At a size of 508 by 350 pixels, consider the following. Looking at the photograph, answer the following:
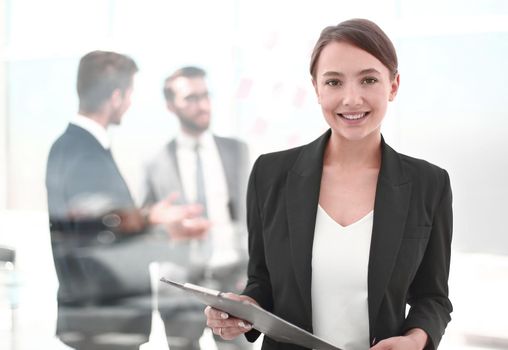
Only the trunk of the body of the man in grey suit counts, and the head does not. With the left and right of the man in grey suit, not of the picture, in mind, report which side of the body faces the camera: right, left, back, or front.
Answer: front

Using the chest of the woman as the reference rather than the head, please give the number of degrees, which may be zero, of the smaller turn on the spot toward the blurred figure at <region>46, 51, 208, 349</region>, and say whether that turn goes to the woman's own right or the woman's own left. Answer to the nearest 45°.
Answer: approximately 135° to the woman's own right

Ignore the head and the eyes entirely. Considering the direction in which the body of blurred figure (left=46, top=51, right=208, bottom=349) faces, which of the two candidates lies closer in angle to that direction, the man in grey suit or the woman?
the man in grey suit

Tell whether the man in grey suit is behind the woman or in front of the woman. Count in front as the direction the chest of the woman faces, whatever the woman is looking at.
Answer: behind

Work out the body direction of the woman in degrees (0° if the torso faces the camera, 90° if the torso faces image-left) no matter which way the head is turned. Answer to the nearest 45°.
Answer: approximately 0°

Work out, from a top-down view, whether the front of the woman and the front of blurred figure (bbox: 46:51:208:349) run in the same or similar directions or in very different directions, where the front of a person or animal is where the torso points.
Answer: very different directions

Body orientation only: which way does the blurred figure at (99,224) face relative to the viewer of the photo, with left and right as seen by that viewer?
facing away from the viewer and to the right of the viewer

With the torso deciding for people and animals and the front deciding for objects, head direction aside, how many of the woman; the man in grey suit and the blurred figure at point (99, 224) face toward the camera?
2

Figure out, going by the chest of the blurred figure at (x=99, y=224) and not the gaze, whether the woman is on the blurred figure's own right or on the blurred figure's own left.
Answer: on the blurred figure's own right
